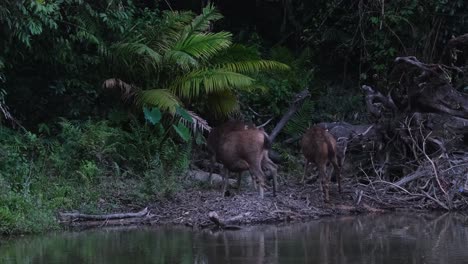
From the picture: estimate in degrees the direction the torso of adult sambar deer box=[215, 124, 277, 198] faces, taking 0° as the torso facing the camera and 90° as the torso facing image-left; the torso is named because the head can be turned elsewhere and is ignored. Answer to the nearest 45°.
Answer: approximately 135°

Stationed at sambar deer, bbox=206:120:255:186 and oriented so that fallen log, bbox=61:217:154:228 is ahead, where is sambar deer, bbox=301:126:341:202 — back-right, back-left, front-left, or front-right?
back-left

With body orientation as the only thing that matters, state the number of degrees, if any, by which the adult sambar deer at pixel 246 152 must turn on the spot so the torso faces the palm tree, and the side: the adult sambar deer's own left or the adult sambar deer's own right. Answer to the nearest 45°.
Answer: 0° — it already faces it

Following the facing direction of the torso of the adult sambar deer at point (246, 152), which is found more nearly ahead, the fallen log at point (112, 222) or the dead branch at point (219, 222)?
the fallen log

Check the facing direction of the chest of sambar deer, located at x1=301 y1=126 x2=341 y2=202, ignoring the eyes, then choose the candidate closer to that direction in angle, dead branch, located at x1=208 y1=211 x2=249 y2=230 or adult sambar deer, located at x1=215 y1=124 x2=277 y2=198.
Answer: the adult sambar deer
